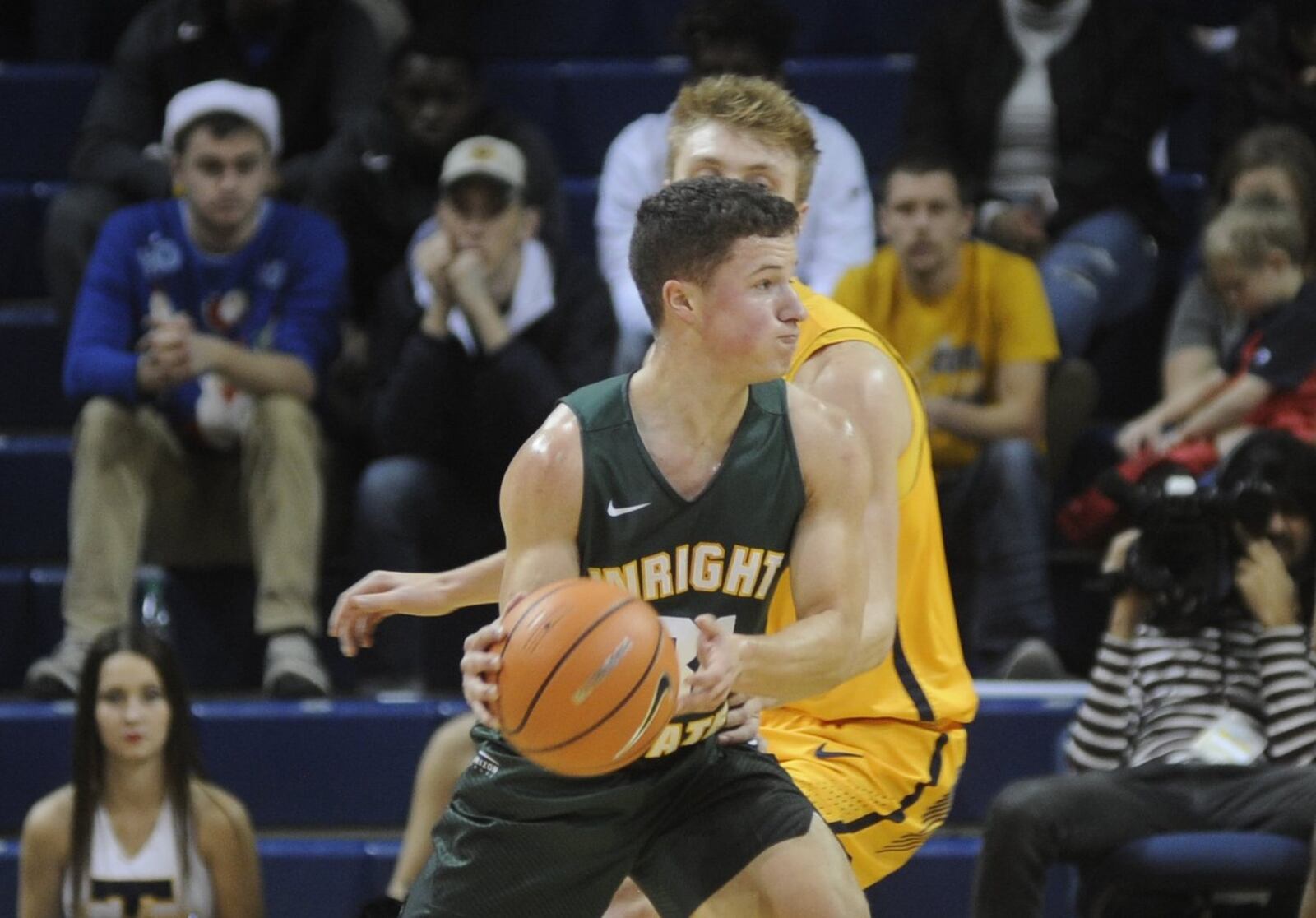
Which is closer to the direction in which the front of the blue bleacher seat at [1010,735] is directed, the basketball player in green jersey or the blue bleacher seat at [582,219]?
the basketball player in green jersey

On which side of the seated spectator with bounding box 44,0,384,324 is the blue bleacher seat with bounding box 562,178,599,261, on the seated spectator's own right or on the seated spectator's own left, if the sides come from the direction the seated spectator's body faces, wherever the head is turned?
on the seated spectator's own left

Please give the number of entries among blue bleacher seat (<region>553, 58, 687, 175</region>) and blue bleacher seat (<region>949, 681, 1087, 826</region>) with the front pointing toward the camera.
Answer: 2

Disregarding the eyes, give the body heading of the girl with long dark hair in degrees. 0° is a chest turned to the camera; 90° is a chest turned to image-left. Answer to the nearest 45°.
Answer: approximately 0°

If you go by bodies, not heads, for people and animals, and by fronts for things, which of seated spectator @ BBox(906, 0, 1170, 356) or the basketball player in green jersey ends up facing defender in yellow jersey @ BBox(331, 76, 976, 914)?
the seated spectator

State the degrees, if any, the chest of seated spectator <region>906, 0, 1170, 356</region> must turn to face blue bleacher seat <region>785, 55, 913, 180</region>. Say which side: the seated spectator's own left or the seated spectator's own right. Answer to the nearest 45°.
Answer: approximately 135° to the seated spectator's own right

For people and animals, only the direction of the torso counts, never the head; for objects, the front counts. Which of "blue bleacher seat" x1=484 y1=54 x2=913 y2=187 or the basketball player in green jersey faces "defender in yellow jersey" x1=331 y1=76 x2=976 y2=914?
the blue bleacher seat

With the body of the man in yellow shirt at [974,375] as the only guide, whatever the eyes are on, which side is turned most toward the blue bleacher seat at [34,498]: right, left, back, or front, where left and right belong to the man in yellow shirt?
right

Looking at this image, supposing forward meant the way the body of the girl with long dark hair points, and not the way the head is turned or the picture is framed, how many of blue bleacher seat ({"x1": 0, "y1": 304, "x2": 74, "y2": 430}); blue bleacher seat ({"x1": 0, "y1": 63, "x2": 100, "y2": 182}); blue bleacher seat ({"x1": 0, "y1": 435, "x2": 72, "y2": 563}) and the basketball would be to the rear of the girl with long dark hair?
3

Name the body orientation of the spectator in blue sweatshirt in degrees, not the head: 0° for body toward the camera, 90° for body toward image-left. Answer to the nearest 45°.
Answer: approximately 0°

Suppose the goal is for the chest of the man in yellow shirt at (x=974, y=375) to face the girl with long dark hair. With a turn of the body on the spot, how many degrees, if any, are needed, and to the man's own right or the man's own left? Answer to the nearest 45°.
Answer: approximately 45° to the man's own right

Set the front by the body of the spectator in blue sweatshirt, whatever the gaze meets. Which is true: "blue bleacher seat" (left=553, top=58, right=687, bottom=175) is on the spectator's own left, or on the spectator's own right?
on the spectator's own left
